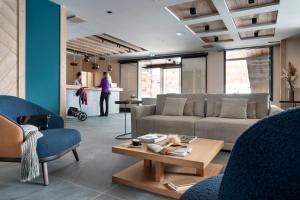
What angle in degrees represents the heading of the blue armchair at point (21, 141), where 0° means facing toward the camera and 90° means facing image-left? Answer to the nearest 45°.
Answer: approximately 315°

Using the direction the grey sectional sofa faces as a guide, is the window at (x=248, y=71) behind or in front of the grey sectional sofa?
behind

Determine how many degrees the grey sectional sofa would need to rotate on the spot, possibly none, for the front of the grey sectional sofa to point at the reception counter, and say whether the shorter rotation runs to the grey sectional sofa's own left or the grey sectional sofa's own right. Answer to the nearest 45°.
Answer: approximately 135° to the grey sectional sofa's own right

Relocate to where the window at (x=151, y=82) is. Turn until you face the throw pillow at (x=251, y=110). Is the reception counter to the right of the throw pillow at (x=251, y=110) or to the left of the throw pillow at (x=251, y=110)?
right

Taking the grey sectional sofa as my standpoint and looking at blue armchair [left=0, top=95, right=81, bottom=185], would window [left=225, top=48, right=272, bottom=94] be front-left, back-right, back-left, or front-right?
back-right

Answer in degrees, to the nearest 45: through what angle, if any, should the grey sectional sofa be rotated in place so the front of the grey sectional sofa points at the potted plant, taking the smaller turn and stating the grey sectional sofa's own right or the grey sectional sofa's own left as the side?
approximately 135° to the grey sectional sofa's own left

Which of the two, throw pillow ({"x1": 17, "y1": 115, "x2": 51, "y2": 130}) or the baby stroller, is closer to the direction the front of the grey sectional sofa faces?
the throw pillow

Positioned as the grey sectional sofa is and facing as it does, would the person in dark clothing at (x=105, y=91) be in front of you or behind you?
behind

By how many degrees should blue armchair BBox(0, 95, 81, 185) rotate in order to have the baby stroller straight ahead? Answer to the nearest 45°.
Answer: approximately 135° to its left

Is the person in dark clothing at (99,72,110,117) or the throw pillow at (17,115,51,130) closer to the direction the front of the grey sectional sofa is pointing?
the throw pillow

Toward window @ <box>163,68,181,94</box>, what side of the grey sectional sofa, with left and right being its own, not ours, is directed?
back

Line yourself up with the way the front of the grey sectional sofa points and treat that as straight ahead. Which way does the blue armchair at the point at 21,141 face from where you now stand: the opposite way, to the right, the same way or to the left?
to the left

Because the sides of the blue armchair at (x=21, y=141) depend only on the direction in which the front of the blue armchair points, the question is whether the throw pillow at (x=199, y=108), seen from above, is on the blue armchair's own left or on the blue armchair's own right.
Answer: on the blue armchair's own left

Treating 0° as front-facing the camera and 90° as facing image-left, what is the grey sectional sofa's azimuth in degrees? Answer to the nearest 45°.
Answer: approximately 0°
